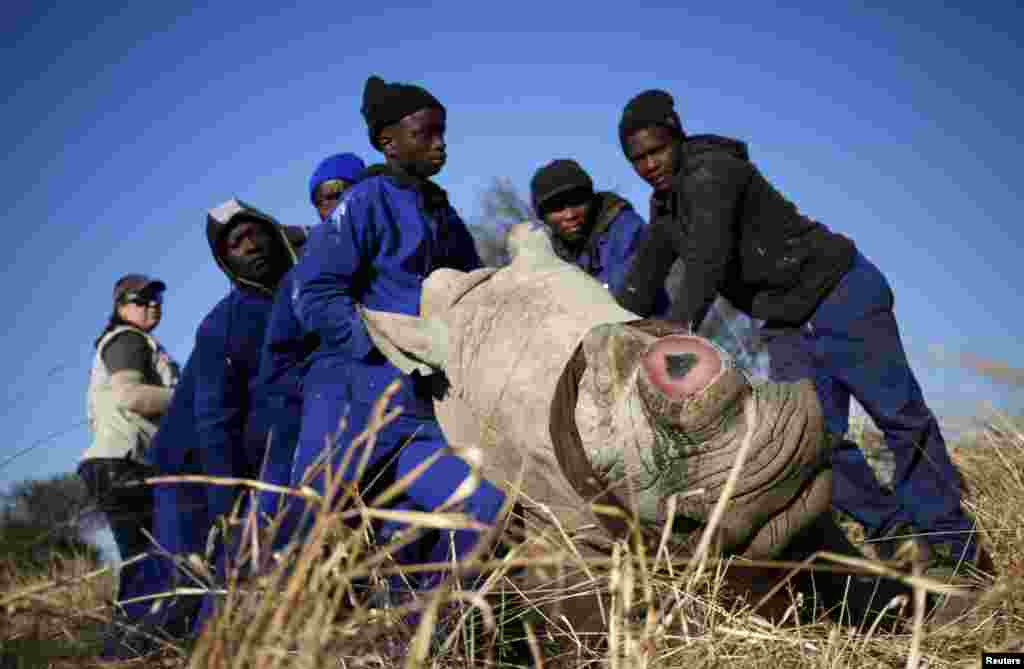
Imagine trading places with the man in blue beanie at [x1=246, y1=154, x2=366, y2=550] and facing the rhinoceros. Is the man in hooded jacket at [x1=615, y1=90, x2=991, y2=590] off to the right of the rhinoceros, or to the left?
left

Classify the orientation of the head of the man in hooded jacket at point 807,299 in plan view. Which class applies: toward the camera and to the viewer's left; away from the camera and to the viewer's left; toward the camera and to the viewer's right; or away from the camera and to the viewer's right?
toward the camera and to the viewer's left

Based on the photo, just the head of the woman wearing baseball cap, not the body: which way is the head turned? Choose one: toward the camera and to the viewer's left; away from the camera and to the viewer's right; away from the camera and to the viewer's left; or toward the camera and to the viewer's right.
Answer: toward the camera and to the viewer's right

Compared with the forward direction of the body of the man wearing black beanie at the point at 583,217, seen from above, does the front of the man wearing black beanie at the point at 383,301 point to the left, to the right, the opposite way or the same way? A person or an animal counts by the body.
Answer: to the left

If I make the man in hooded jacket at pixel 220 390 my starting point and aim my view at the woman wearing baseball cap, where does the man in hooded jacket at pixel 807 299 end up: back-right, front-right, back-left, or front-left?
back-right

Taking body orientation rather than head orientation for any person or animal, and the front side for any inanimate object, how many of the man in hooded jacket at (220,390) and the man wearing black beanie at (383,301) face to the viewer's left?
0

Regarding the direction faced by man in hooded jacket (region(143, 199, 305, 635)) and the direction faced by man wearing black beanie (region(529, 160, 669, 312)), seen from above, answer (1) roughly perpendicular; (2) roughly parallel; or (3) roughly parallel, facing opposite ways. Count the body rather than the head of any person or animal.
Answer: roughly perpendicular

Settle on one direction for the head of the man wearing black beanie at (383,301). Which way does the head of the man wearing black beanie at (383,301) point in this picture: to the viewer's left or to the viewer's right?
to the viewer's right

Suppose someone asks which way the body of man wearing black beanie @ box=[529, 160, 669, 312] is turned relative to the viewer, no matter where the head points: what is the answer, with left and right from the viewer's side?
facing the viewer and to the left of the viewer

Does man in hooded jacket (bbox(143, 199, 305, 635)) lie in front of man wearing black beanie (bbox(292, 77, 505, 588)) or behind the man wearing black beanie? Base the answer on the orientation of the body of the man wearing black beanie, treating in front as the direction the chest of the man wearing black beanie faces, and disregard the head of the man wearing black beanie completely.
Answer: behind

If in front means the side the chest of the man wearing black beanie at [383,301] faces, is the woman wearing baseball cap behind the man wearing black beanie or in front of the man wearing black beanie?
behind

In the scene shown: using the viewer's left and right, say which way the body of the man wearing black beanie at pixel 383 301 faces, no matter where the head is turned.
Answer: facing the viewer and to the right of the viewer
